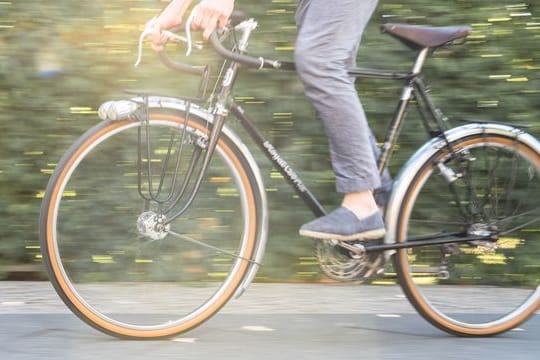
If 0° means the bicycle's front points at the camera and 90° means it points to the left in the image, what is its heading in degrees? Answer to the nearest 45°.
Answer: approximately 90°
